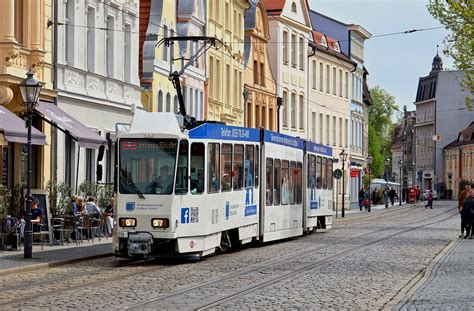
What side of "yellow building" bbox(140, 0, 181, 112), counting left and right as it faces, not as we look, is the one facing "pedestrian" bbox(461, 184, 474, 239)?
front

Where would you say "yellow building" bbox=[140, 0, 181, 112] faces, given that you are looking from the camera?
facing the viewer and to the right of the viewer

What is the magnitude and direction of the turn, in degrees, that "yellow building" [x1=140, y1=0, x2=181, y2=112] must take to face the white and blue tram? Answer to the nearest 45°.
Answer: approximately 45° to its right

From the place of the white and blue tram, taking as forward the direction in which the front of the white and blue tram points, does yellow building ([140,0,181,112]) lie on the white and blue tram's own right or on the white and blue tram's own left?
on the white and blue tram's own right

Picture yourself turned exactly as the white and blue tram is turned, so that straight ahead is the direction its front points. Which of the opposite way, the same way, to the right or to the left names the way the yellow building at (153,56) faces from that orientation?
to the left

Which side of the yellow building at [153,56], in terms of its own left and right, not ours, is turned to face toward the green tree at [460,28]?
front

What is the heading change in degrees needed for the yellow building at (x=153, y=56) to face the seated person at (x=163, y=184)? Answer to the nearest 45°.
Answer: approximately 45° to its right

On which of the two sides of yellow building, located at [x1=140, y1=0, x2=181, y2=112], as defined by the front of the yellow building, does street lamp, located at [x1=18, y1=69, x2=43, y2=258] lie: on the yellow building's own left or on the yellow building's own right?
on the yellow building's own right

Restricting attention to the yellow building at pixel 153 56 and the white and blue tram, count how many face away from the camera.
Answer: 0
